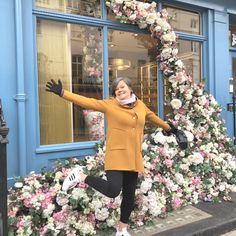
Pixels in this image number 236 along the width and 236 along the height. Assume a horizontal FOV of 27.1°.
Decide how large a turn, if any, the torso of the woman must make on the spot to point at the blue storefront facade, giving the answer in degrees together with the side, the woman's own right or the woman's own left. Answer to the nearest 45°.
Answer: approximately 135° to the woman's own left

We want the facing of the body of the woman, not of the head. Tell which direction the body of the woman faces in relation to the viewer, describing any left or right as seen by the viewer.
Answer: facing the viewer and to the right of the viewer

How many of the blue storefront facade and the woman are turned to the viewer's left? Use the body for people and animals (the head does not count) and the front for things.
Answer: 0

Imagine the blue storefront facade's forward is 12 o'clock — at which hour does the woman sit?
The woman is roughly at 1 o'clock from the blue storefront facade.
